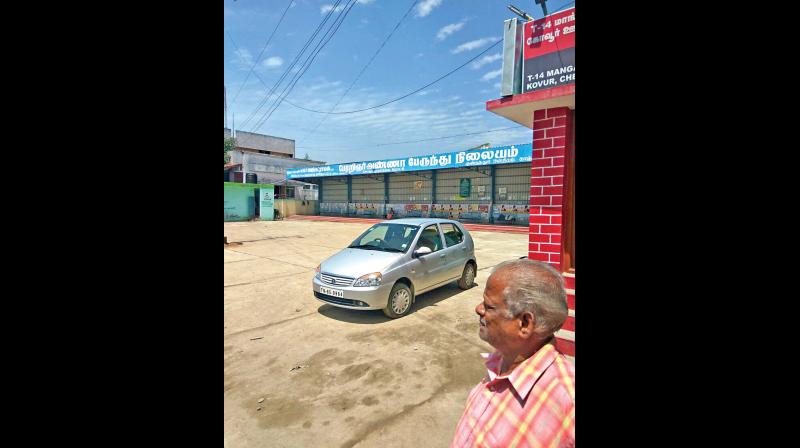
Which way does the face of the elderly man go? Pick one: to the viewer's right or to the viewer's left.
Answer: to the viewer's left

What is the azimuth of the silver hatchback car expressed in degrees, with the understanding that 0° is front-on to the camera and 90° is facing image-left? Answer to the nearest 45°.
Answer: approximately 45°

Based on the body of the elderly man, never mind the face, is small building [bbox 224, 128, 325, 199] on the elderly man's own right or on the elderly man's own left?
on the elderly man's own right

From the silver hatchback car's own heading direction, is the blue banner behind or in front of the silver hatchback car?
behind

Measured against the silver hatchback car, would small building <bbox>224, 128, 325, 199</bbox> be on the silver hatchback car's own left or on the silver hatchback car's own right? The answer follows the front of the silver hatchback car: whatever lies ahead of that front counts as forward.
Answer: on the silver hatchback car's own right

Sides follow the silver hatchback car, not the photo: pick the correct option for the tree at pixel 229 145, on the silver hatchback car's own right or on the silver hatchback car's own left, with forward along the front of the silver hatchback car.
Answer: on the silver hatchback car's own right

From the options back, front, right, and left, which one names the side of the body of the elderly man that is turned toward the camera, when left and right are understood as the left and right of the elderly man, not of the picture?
left

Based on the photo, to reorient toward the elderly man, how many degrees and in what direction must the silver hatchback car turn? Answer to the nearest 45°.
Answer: approximately 45° to its left

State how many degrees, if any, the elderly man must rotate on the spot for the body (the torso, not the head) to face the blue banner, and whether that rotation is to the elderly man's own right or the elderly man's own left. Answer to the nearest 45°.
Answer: approximately 90° to the elderly man's own right
